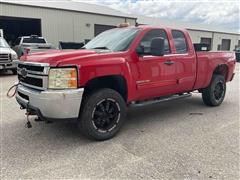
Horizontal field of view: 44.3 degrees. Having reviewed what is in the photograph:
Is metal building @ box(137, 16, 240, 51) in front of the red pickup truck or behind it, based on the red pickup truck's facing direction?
behind

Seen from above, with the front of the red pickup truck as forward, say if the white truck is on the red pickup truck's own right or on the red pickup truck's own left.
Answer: on the red pickup truck's own right

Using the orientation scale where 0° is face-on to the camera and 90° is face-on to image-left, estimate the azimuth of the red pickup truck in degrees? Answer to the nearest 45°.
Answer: approximately 45°

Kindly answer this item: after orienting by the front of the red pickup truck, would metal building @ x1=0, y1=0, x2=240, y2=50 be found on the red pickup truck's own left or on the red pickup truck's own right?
on the red pickup truck's own right
